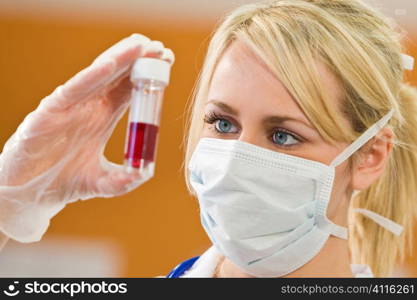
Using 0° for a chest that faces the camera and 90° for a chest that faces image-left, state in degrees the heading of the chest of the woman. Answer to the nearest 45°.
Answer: approximately 45°

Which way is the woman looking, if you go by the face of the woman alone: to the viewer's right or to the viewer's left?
to the viewer's left
